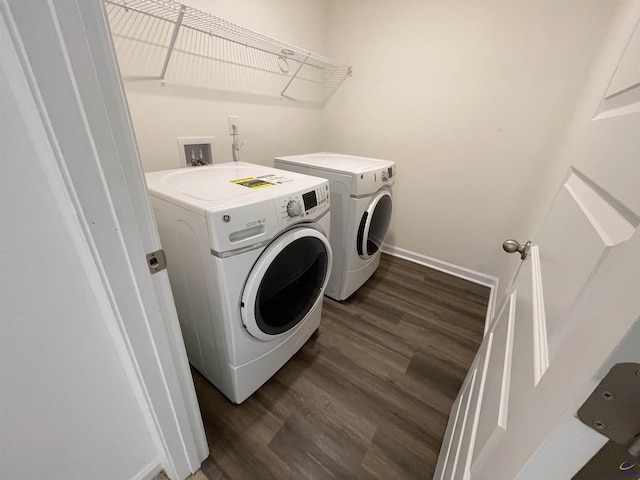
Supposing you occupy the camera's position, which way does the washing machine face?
facing the viewer and to the right of the viewer

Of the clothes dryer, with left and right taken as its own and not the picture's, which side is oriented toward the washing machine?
right

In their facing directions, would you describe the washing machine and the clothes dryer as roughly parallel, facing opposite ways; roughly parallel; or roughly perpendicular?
roughly parallel

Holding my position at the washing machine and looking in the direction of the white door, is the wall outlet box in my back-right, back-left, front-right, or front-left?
back-left

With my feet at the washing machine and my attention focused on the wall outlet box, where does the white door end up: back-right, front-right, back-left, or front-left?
back-right

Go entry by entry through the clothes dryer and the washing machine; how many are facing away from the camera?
0

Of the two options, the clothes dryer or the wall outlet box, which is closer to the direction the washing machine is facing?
the clothes dryer

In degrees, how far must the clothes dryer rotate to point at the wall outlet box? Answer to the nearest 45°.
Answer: approximately 135° to its right

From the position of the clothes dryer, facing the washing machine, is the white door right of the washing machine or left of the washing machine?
left

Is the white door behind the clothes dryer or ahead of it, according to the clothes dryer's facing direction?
ahead

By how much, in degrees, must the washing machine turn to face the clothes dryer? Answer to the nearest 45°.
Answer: approximately 90° to its left
